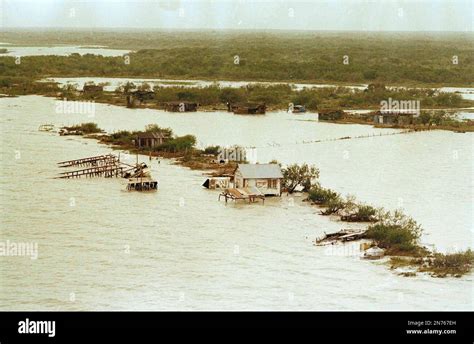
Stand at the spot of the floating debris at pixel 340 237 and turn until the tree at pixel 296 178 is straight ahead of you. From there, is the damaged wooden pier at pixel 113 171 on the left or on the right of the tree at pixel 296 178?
left

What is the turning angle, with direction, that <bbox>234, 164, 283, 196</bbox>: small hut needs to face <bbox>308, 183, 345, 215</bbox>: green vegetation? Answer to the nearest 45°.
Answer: approximately 45° to its left

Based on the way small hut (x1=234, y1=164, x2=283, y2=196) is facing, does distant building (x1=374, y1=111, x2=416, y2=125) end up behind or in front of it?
behind

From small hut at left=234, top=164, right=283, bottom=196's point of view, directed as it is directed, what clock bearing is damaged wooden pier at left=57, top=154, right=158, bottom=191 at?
The damaged wooden pier is roughly at 4 o'clock from the small hut.

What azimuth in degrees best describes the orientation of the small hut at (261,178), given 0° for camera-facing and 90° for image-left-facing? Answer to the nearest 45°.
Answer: approximately 0°

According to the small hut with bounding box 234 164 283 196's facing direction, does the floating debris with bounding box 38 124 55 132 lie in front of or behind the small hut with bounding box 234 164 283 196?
behind

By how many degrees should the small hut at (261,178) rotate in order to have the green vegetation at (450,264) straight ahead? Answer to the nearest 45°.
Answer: approximately 45° to its left

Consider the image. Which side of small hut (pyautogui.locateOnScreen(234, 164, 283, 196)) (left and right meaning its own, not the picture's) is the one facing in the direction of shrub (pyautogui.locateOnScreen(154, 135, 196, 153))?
back

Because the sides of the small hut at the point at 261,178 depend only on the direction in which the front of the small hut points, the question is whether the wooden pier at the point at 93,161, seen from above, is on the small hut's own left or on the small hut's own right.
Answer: on the small hut's own right

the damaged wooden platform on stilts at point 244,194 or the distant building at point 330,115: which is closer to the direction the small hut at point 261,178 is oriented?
the damaged wooden platform on stilts

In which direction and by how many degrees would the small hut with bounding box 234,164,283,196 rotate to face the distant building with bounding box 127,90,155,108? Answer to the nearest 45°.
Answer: approximately 180°

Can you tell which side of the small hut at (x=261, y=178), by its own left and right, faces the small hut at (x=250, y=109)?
back

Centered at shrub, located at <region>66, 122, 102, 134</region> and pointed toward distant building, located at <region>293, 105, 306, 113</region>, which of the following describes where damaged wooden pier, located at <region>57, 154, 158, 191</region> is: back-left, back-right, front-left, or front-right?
back-right

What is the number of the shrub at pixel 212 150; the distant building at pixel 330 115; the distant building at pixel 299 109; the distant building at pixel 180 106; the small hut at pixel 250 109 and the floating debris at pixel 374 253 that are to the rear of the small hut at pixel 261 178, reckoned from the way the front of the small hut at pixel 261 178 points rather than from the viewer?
5

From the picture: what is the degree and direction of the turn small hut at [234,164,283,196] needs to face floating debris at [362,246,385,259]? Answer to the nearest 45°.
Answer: approximately 45° to its left
